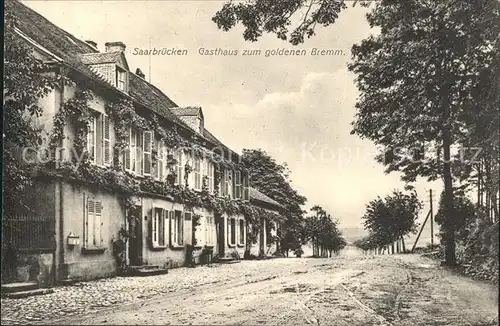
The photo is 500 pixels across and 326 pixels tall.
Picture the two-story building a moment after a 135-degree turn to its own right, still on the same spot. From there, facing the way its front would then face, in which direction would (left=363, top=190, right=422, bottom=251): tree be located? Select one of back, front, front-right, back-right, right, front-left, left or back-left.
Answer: back

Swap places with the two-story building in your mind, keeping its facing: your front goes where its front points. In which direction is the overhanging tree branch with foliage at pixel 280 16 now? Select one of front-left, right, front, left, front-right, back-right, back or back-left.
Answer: front

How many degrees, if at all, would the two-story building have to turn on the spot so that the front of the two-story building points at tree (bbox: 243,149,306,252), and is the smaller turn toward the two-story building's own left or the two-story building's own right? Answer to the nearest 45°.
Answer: approximately 45° to the two-story building's own left

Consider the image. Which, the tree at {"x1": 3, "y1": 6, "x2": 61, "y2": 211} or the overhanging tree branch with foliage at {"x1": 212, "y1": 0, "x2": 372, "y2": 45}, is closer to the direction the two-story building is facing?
the overhanging tree branch with foliage

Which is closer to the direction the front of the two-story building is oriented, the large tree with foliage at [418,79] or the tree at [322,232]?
the large tree with foliage

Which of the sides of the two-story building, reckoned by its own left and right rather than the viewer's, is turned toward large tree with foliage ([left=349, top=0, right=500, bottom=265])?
front

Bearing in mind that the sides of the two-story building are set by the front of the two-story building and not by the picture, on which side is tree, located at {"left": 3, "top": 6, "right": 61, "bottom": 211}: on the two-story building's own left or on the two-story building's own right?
on the two-story building's own right

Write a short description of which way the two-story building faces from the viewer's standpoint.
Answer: facing the viewer and to the right of the viewer
